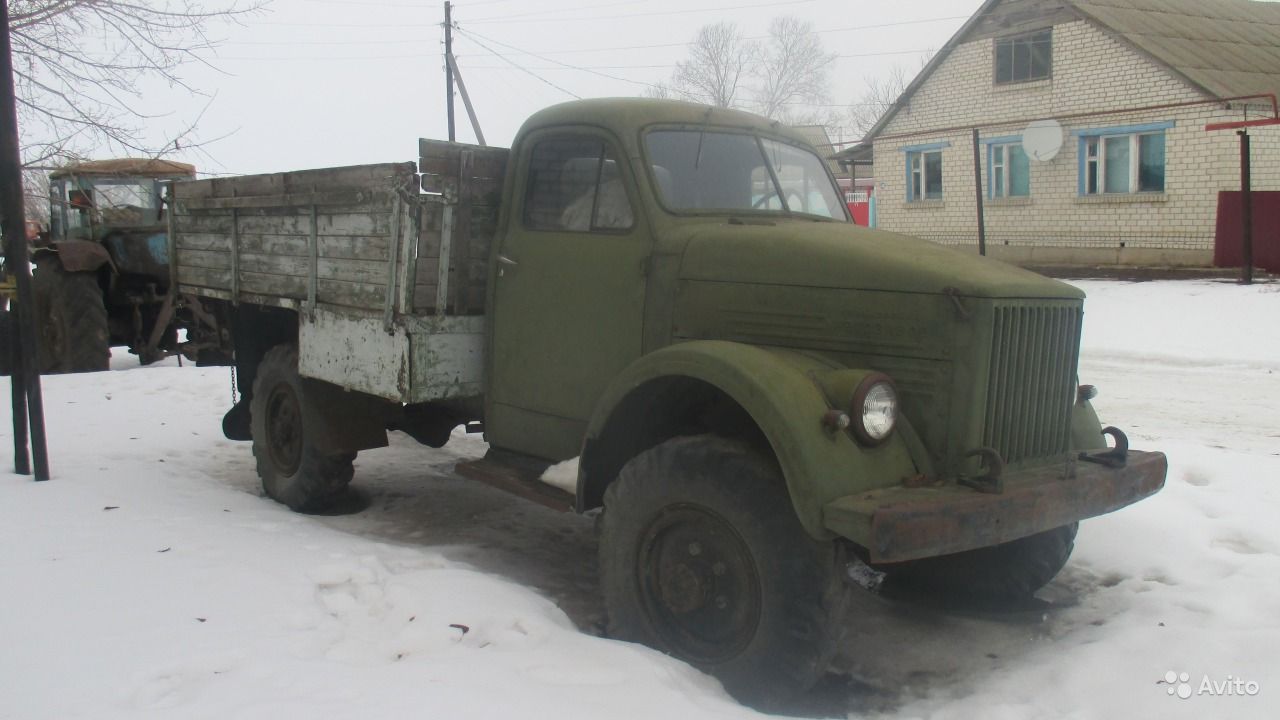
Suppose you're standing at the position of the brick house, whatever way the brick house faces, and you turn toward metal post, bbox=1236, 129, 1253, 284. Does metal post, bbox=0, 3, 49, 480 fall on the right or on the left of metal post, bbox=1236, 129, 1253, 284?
right

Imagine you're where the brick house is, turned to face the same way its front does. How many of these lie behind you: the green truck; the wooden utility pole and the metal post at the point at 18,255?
0

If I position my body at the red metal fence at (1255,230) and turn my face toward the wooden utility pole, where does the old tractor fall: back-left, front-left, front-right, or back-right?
front-left

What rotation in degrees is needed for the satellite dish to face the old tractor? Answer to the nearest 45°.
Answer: approximately 45° to its right

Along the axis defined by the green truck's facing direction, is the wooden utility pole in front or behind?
behind

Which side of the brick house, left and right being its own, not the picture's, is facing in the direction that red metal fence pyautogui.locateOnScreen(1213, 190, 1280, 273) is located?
left

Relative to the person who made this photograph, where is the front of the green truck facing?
facing the viewer and to the right of the viewer

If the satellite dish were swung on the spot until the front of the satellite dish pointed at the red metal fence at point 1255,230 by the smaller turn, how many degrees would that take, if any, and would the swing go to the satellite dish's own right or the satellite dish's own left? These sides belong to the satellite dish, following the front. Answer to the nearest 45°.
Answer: approximately 45° to the satellite dish's own left

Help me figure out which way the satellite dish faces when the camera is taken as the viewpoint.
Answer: facing the viewer

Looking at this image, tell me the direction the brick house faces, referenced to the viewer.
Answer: facing the viewer and to the left of the viewer

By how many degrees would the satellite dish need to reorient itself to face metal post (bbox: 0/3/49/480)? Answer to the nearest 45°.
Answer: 0° — it already faces it

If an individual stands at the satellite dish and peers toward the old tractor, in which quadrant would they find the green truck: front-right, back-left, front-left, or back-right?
front-left

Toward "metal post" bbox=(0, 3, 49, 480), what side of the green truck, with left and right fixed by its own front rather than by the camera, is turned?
back

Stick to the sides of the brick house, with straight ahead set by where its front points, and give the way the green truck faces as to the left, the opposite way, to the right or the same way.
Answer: to the left
